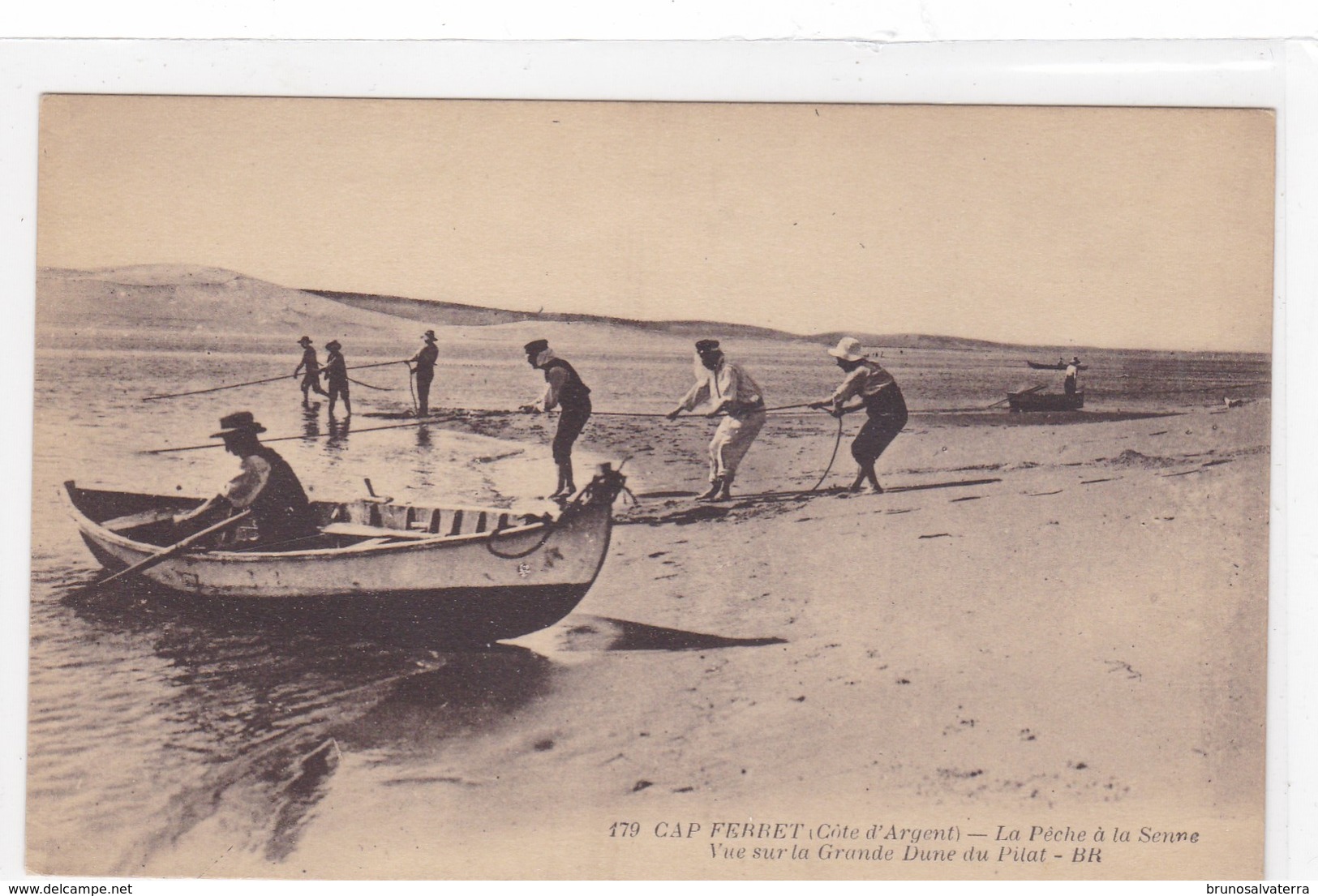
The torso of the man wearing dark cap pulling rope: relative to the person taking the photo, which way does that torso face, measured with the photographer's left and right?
facing to the left of the viewer

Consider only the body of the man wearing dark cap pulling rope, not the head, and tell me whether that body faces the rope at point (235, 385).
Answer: yes

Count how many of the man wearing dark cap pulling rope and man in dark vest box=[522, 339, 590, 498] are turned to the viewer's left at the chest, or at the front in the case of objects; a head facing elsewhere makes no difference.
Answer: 2

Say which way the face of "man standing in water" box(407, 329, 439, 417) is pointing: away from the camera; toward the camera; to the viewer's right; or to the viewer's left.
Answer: to the viewer's left

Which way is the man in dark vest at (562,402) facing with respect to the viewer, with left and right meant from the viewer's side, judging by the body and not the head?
facing to the left of the viewer

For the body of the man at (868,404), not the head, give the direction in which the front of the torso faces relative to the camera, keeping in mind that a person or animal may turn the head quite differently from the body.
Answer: to the viewer's left
